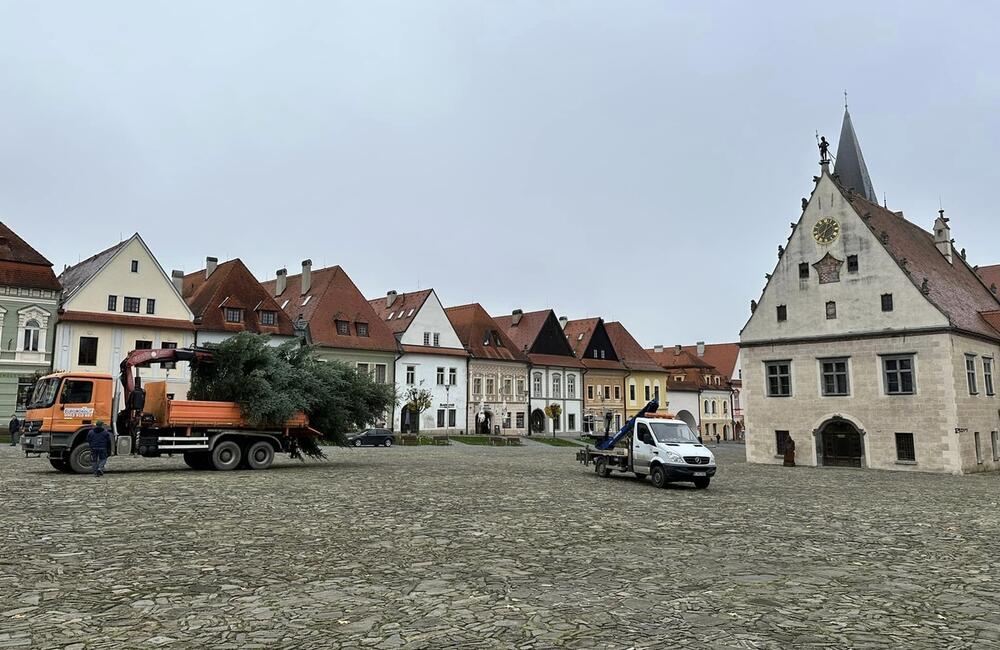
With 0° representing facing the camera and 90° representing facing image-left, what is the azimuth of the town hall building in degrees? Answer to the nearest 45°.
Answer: approximately 45°

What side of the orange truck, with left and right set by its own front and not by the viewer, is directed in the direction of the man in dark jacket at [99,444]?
left

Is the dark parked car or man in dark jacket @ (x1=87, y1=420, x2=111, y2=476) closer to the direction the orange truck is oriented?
the man in dark jacket

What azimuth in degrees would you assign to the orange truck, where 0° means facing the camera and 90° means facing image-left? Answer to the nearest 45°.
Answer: approximately 90°

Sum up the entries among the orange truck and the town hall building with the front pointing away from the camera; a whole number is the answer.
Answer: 0

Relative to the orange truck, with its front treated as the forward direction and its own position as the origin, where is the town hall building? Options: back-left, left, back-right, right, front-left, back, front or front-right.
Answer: back

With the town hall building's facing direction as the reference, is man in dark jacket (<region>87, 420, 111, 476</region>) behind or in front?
in front
